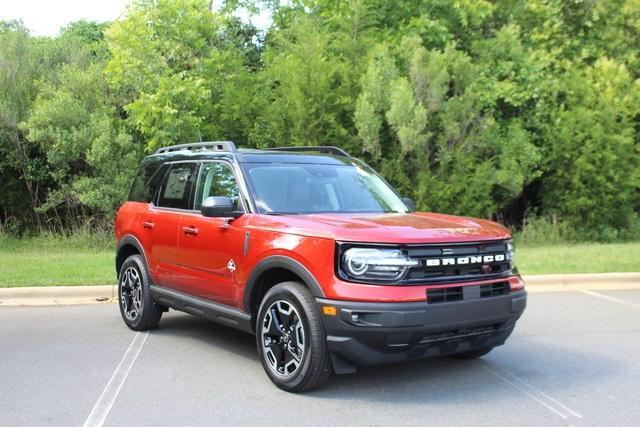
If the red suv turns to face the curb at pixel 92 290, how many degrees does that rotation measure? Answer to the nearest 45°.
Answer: approximately 180°

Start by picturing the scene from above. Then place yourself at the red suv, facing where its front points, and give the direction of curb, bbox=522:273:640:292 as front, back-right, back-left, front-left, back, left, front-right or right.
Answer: left

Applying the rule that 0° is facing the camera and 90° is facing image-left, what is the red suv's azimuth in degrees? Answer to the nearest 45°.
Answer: approximately 315°
